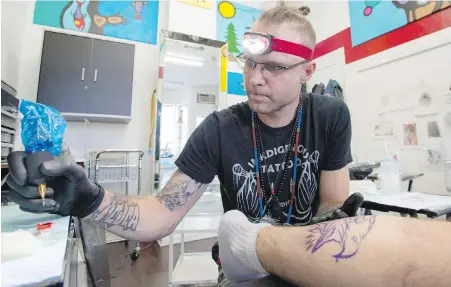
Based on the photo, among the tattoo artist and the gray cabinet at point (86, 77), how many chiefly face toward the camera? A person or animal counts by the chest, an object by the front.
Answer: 2

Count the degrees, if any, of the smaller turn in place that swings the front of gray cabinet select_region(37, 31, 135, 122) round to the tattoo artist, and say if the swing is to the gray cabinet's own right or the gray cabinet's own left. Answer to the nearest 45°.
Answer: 0° — it already faces them

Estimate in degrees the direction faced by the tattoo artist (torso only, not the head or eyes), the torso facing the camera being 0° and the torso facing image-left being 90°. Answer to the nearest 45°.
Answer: approximately 0°

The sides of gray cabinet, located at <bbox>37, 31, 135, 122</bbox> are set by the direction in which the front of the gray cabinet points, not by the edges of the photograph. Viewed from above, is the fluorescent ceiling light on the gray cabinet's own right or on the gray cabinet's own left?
on the gray cabinet's own left

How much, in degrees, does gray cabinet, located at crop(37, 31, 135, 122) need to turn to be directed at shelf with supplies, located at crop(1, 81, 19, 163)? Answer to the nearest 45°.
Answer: approximately 45° to its right
